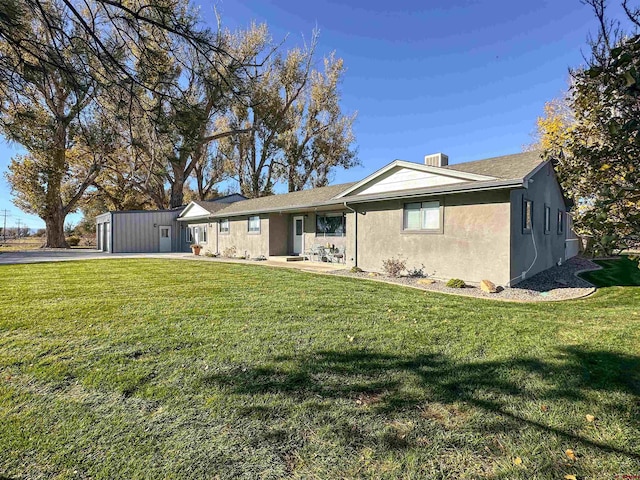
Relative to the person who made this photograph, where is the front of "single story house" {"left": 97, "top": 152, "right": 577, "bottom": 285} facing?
facing the viewer and to the left of the viewer

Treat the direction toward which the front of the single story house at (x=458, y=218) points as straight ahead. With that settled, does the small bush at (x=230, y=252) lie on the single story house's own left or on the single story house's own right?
on the single story house's own right

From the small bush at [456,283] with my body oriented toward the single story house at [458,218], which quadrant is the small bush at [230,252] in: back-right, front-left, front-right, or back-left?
front-left

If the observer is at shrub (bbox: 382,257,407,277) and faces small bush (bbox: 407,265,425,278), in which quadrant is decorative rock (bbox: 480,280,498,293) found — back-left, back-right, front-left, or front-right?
front-right
